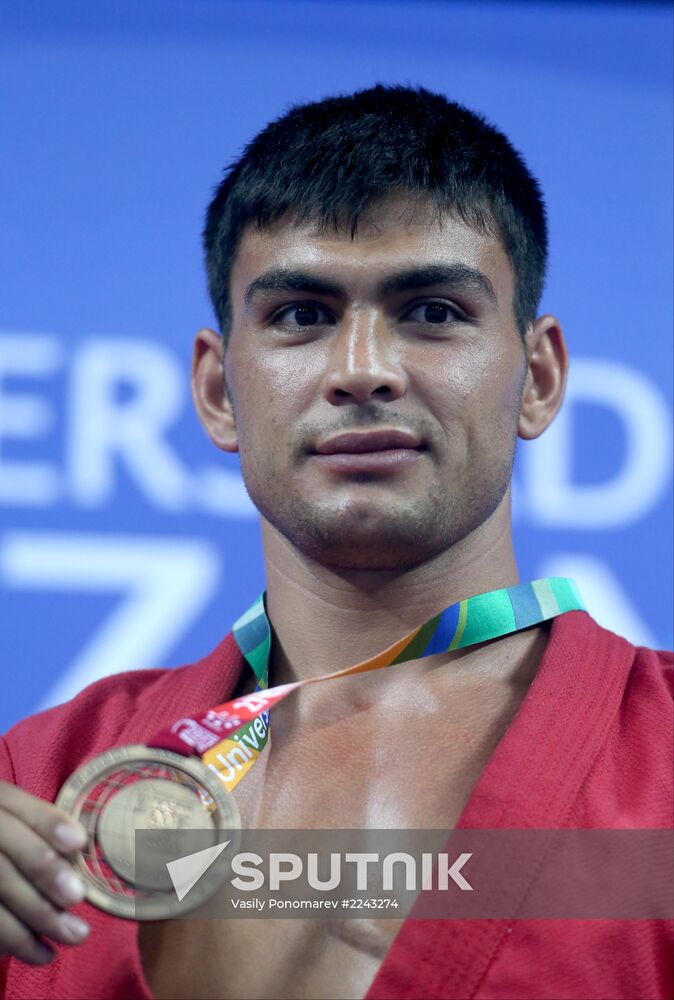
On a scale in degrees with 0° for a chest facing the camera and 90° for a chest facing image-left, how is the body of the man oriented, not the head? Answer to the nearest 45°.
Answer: approximately 0°
